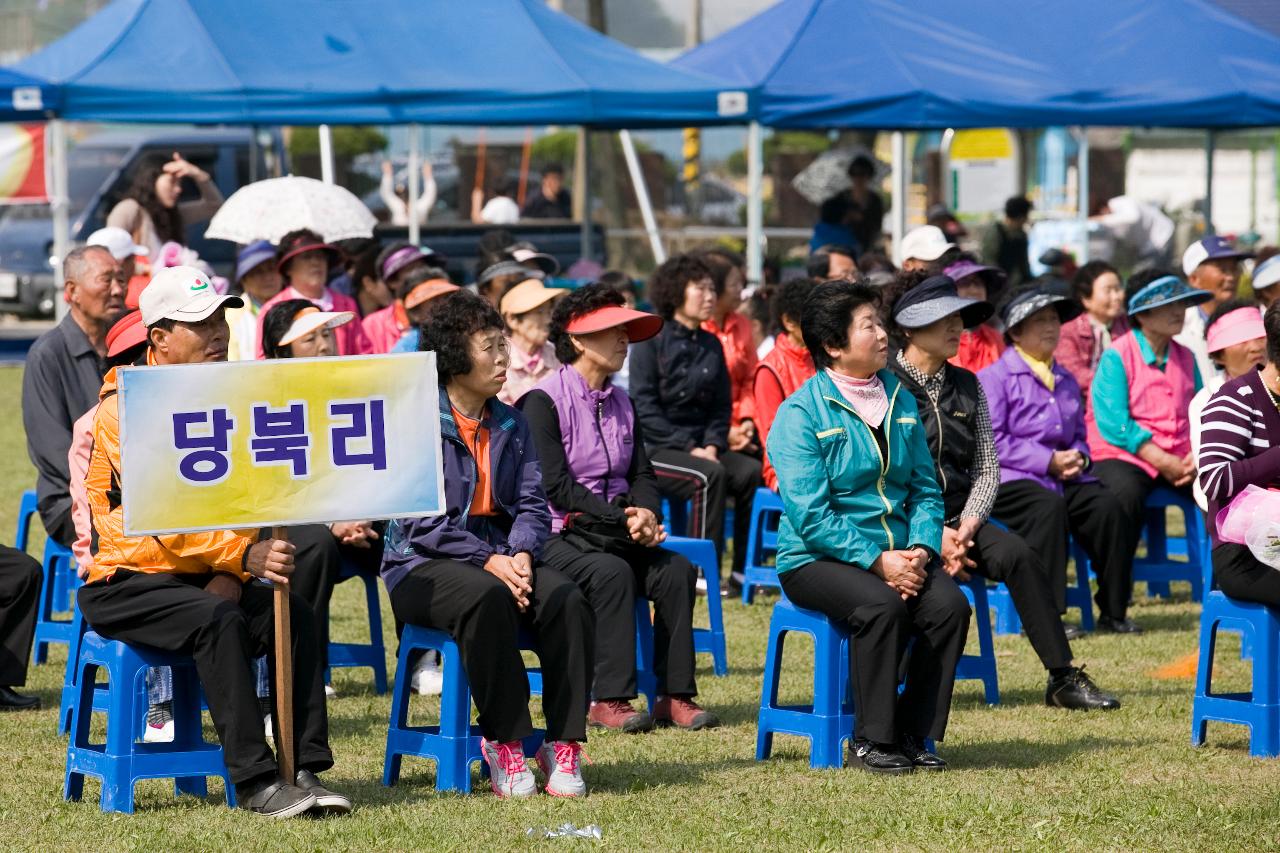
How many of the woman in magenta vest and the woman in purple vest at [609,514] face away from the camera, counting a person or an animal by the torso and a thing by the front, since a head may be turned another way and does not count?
0

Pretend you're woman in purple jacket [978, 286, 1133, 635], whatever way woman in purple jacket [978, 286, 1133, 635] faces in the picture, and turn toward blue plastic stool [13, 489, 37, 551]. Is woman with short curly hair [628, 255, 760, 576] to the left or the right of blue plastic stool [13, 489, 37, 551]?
right

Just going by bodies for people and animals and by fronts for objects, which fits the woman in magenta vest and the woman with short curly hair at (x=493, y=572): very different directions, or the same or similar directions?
same or similar directions

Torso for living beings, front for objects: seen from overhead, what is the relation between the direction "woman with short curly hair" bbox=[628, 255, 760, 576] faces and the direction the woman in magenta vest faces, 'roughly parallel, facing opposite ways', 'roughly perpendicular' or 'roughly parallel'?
roughly parallel

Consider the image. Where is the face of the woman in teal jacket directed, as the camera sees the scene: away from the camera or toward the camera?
toward the camera

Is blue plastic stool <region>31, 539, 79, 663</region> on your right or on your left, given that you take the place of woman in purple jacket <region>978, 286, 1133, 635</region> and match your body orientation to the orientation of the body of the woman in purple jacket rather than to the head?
on your right

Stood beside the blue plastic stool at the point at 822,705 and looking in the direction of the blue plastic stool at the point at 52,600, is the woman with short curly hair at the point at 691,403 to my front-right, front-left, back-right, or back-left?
front-right

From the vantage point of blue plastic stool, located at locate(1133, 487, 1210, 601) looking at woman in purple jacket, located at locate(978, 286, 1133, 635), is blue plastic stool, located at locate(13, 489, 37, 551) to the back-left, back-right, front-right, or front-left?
front-right

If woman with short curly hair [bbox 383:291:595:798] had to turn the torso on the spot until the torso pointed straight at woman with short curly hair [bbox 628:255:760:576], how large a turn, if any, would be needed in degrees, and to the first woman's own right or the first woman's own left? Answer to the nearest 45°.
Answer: approximately 135° to the first woman's own left

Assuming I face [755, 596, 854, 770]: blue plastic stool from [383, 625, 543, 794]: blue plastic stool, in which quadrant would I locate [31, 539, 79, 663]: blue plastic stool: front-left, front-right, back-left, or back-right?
back-left

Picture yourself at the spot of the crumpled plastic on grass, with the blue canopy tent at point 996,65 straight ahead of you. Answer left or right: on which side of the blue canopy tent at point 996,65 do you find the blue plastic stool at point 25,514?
left
